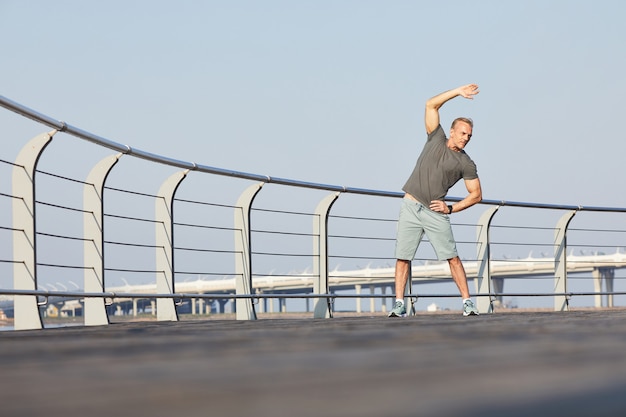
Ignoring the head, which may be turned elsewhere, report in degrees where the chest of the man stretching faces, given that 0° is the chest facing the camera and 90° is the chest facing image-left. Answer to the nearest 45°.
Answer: approximately 0°
